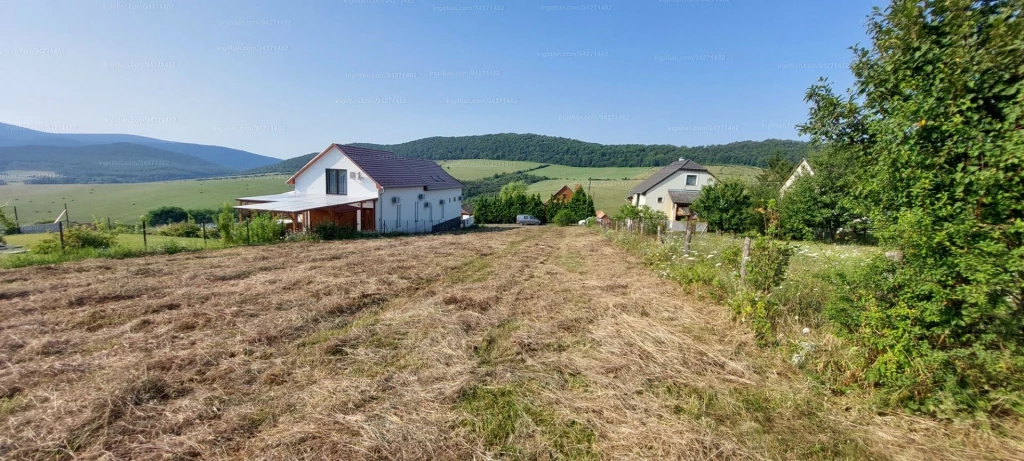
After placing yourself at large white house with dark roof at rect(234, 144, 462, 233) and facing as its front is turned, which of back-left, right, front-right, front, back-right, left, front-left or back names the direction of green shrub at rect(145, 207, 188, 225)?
right

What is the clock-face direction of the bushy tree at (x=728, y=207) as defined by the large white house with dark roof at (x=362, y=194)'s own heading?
The bushy tree is roughly at 8 o'clock from the large white house with dark roof.

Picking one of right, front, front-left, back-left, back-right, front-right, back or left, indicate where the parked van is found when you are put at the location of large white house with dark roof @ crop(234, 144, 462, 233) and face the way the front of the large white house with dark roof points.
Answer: back

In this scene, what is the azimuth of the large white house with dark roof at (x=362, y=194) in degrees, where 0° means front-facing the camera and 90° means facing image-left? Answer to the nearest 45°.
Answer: approximately 45°

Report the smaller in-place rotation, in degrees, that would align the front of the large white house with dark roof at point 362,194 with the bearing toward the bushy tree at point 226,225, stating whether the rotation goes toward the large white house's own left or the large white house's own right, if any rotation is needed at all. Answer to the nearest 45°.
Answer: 0° — it already faces it

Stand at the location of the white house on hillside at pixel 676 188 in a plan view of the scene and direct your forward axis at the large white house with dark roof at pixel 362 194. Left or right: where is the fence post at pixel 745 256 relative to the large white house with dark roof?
left

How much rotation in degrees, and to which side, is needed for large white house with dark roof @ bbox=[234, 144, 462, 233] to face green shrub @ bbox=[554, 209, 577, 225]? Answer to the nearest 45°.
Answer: approximately 180°

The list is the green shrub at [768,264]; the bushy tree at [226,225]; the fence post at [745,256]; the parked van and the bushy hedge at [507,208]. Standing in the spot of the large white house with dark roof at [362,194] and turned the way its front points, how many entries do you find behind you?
2

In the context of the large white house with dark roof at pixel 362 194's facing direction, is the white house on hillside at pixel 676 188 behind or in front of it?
behind

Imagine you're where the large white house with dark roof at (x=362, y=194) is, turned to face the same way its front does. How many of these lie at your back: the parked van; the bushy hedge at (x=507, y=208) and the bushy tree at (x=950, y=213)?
2

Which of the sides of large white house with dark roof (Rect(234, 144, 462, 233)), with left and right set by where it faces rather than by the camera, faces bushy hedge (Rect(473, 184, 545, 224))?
back

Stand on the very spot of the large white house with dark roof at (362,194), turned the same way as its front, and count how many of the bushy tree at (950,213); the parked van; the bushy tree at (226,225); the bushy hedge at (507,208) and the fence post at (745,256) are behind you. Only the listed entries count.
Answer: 2
